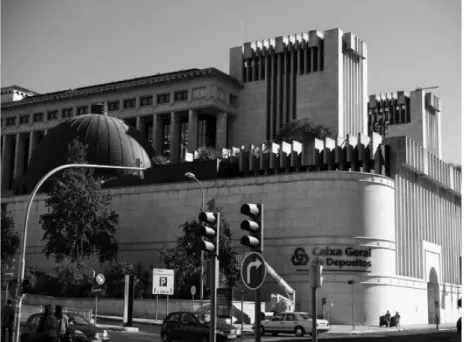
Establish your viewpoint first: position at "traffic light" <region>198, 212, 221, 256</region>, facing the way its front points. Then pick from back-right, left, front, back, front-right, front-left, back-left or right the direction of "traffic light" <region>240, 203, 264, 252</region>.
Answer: left

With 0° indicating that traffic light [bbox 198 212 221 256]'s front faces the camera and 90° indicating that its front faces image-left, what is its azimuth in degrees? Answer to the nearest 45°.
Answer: approximately 45°

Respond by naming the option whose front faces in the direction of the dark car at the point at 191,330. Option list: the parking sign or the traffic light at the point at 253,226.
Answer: the parking sign

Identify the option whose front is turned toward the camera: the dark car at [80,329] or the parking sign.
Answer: the parking sign

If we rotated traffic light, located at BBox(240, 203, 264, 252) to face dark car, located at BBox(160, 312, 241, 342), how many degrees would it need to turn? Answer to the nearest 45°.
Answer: approximately 135° to its right

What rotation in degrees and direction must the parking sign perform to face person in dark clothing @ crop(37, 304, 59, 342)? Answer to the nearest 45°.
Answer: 0° — it already faces them

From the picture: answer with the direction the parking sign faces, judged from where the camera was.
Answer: facing the viewer

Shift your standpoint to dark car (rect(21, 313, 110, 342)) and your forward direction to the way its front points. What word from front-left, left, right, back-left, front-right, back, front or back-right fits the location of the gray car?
front-left

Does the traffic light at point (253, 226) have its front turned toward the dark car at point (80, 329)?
no

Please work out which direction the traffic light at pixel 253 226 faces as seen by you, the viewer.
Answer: facing the viewer and to the left of the viewer
